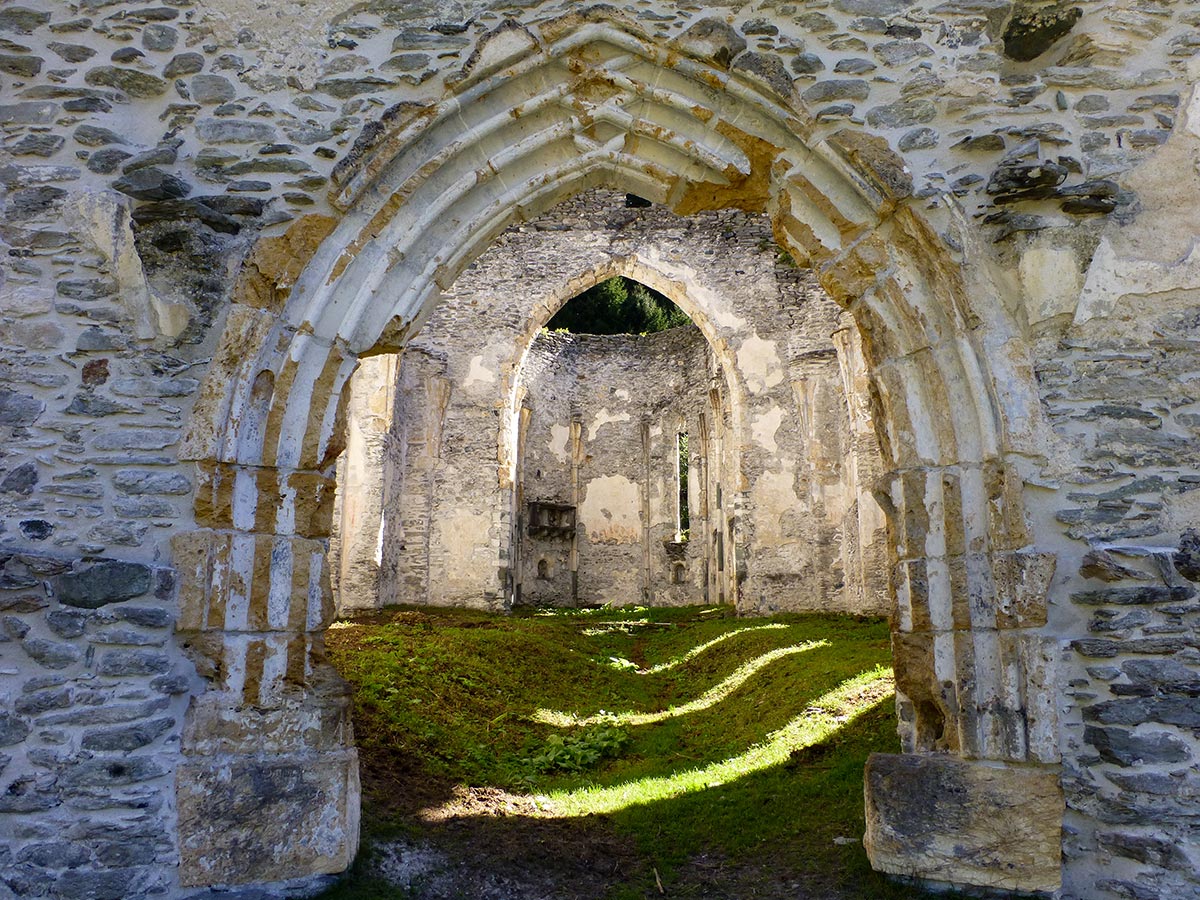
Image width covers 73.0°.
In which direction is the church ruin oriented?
toward the camera

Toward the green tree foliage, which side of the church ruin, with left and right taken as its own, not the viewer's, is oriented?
back
